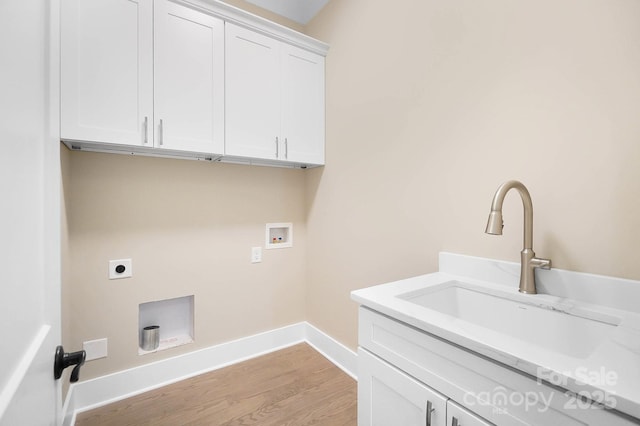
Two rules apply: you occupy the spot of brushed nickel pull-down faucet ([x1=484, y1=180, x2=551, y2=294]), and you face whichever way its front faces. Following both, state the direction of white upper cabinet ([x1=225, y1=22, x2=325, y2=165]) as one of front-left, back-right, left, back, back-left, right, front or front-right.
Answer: front-right

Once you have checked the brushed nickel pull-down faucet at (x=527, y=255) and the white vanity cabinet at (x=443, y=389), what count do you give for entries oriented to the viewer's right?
0

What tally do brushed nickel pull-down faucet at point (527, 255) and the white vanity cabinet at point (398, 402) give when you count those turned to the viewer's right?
0

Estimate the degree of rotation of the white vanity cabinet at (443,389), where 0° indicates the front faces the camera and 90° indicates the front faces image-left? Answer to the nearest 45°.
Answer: approximately 45°

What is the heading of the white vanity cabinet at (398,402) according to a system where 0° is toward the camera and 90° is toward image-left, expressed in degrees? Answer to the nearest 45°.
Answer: approximately 45°
